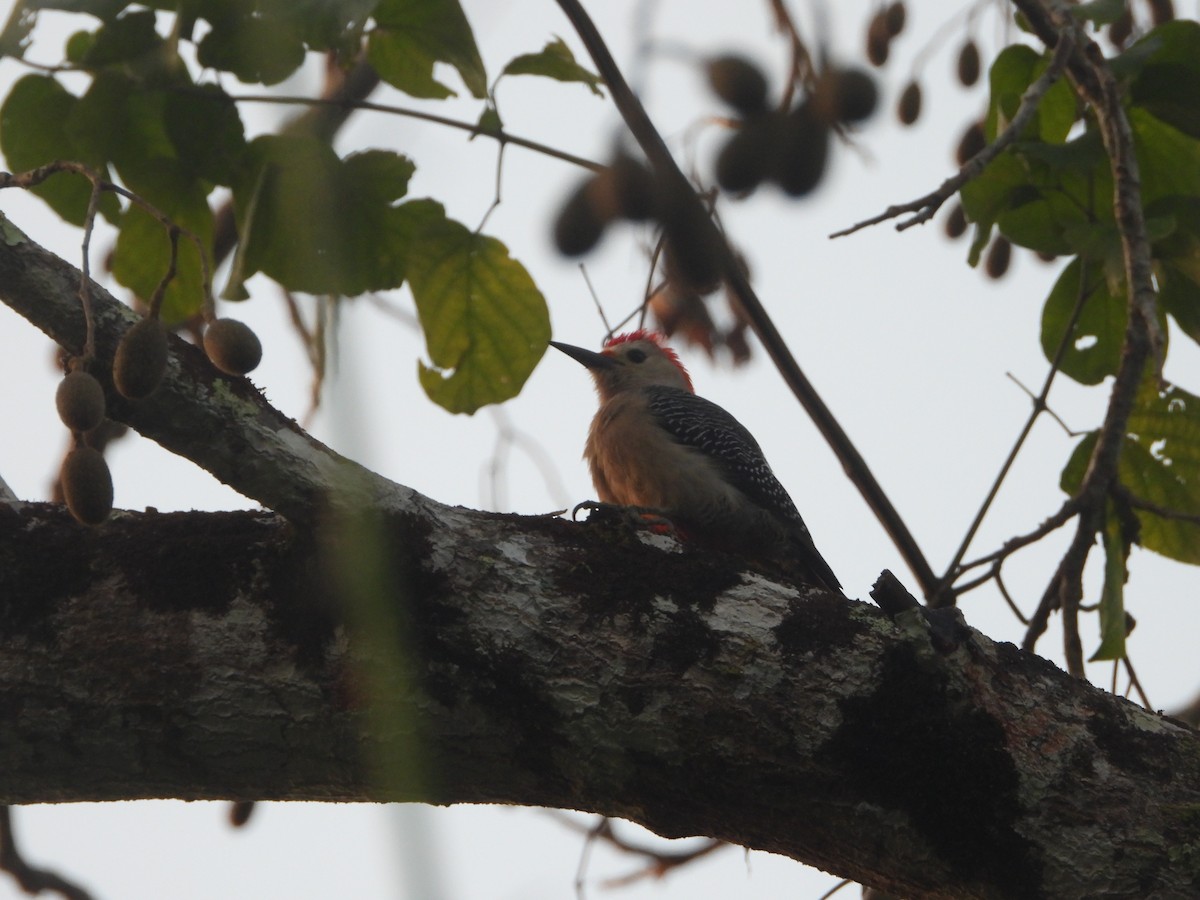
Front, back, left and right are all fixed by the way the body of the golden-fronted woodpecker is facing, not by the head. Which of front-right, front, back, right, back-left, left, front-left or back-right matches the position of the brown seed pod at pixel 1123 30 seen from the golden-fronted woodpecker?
back-left

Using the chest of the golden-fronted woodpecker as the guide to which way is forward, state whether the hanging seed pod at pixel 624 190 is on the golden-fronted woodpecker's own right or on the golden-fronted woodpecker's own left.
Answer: on the golden-fronted woodpecker's own left

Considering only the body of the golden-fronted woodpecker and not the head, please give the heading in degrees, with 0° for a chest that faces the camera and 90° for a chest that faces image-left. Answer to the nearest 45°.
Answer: approximately 90°

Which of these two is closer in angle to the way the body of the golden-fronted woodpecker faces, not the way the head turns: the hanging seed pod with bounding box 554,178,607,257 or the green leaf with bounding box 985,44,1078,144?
the hanging seed pod

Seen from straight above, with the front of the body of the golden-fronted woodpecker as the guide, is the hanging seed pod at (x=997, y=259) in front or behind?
behind

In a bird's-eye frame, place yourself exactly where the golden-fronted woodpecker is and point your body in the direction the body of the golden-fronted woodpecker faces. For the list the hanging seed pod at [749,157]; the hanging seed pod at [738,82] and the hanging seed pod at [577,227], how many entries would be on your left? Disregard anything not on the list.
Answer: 3
